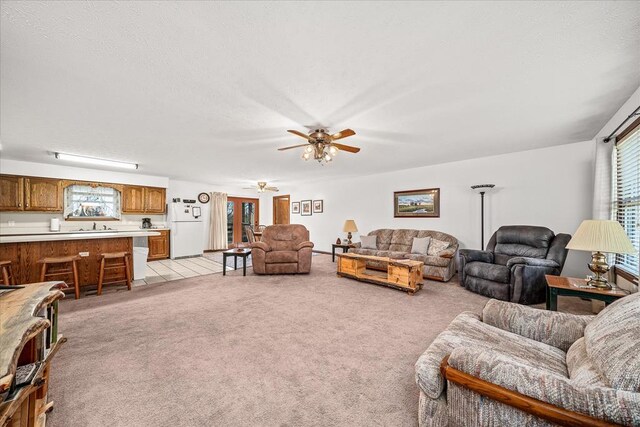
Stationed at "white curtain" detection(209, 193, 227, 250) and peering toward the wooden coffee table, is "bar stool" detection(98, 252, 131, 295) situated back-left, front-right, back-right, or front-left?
front-right

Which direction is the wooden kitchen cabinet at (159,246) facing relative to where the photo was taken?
toward the camera

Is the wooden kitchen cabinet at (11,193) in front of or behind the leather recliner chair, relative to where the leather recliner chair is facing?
in front

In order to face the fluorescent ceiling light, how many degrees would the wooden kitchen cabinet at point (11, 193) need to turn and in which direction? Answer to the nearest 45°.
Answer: approximately 45° to its left

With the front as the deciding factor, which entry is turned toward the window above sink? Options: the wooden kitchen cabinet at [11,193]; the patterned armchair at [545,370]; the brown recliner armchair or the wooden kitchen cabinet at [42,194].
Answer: the patterned armchair

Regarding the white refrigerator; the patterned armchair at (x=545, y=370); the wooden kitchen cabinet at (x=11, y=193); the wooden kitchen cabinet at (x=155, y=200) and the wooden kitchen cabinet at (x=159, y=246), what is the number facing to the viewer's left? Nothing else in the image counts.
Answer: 1

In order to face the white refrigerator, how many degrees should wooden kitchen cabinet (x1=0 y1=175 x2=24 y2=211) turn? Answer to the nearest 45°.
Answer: approximately 90° to its left

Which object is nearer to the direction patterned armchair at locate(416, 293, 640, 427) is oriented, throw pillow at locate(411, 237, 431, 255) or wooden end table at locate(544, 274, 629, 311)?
the throw pillow

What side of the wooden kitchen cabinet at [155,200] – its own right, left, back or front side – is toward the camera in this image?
front

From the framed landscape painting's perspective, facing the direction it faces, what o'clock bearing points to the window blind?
The window blind is roughly at 9 o'clock from the framed landscape painting.

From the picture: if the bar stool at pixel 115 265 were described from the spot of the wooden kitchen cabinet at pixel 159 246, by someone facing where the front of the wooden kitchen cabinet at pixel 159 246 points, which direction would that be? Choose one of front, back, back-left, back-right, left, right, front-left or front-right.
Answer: front

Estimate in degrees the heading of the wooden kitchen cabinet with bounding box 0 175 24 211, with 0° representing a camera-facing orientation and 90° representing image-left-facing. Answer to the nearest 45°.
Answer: approximately 0°

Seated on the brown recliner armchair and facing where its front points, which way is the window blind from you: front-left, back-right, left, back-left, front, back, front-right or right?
front-left

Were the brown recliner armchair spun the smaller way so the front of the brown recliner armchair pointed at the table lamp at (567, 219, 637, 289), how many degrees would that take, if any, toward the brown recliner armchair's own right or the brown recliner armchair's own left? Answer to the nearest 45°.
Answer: approximately 45° to the brown recliner armchair's own left

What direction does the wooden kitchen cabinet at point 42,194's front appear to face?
toward the camera

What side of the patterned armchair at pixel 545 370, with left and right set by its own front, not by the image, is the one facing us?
left

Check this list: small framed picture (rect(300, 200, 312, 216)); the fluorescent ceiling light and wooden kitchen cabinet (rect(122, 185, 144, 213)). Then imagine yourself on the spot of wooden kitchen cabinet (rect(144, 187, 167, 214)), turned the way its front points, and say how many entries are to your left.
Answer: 1

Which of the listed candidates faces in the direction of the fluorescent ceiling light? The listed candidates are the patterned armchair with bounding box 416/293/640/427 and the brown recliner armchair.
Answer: the patterned armchair
